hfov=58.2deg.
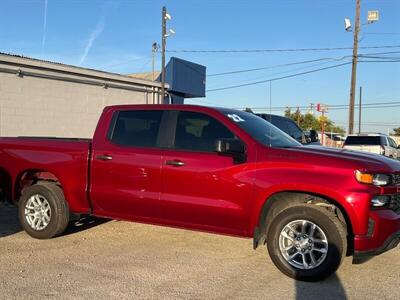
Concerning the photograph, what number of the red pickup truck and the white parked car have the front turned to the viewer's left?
0

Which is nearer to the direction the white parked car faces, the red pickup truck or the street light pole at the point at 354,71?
the street light pole

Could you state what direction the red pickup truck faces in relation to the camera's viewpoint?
facing the viewer and to the right of the viewer

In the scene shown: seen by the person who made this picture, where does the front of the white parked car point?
facing away from the viewer and to the right of the viewer

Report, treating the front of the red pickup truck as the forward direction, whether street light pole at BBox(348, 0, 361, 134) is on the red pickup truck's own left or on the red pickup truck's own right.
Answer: on the red pickup truck's own left

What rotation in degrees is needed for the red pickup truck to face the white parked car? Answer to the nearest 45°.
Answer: approximately 90° to its left
